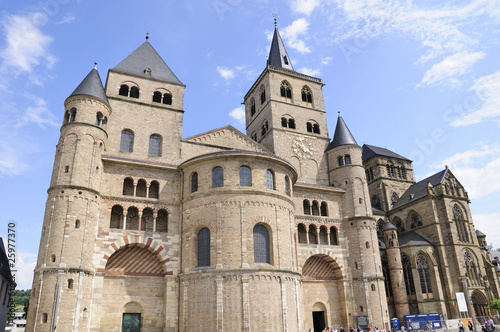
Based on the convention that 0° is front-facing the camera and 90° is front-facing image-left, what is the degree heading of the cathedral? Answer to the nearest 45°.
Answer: approximately 0°
